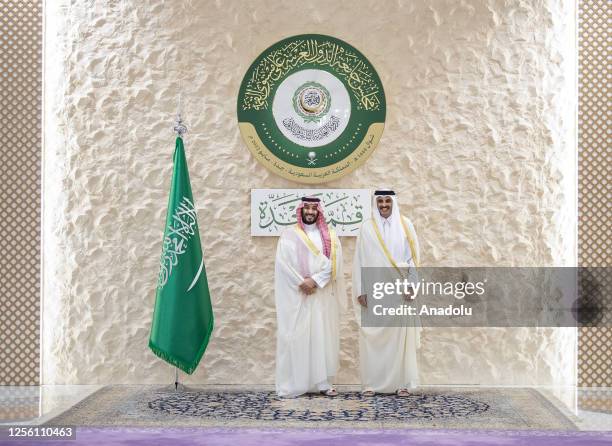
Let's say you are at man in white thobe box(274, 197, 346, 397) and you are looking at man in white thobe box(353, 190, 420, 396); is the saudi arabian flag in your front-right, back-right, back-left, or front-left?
back-left

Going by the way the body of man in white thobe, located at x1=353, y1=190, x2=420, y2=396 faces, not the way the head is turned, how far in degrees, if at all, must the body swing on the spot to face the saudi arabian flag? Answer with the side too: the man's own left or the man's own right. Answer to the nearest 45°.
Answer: approximately 90° to the man's own right

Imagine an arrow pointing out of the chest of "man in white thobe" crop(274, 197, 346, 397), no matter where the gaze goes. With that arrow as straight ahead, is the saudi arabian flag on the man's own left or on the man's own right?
on the man's own right

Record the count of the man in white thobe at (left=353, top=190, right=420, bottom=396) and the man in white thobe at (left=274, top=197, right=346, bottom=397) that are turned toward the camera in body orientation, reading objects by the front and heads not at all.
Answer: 2

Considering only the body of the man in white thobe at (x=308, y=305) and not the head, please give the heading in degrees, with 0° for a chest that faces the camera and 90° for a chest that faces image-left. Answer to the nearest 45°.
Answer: approximately 0°
